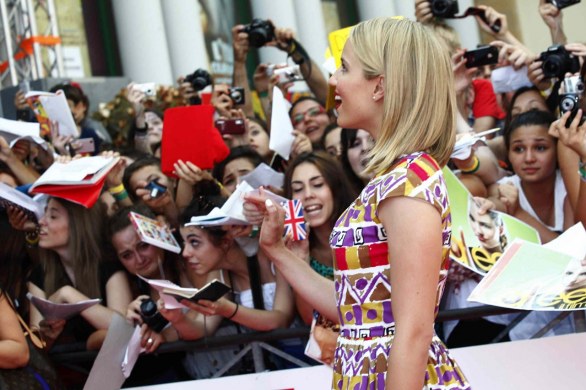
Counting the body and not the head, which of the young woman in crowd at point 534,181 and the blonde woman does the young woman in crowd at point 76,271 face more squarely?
the blonde woman

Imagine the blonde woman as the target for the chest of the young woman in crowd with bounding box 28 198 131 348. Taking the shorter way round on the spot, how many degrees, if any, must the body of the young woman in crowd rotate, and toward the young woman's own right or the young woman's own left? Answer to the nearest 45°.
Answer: approximately 45° to the young woman's own left

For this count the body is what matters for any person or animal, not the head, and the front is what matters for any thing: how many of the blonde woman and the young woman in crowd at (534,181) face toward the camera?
1

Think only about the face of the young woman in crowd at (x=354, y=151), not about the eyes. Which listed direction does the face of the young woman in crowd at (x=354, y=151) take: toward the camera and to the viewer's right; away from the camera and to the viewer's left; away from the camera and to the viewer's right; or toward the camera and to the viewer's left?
toward the camera and to the viewer's right
